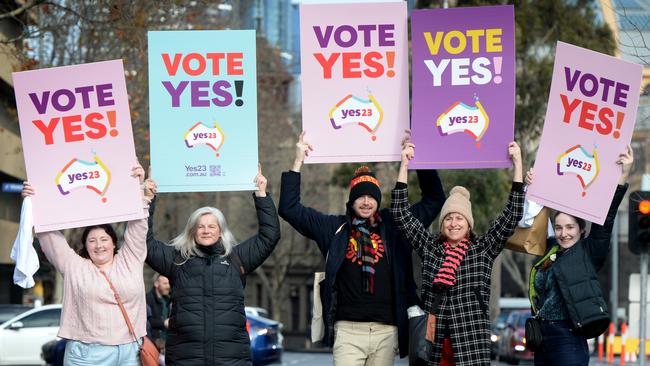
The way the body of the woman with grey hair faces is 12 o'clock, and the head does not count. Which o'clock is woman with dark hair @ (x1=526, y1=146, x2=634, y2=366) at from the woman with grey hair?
The woman with dark hair is roughly at 9 o'clock from the woman with grey hair.

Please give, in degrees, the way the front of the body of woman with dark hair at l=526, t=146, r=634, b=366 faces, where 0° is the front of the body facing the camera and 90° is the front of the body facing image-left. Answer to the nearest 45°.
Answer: approximately 45°

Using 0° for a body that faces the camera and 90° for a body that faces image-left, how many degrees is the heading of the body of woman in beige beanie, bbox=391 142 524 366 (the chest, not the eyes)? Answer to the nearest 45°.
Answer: approximately 0°

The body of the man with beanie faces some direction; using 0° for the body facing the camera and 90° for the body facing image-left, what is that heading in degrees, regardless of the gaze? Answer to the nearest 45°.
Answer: approximately 0°
